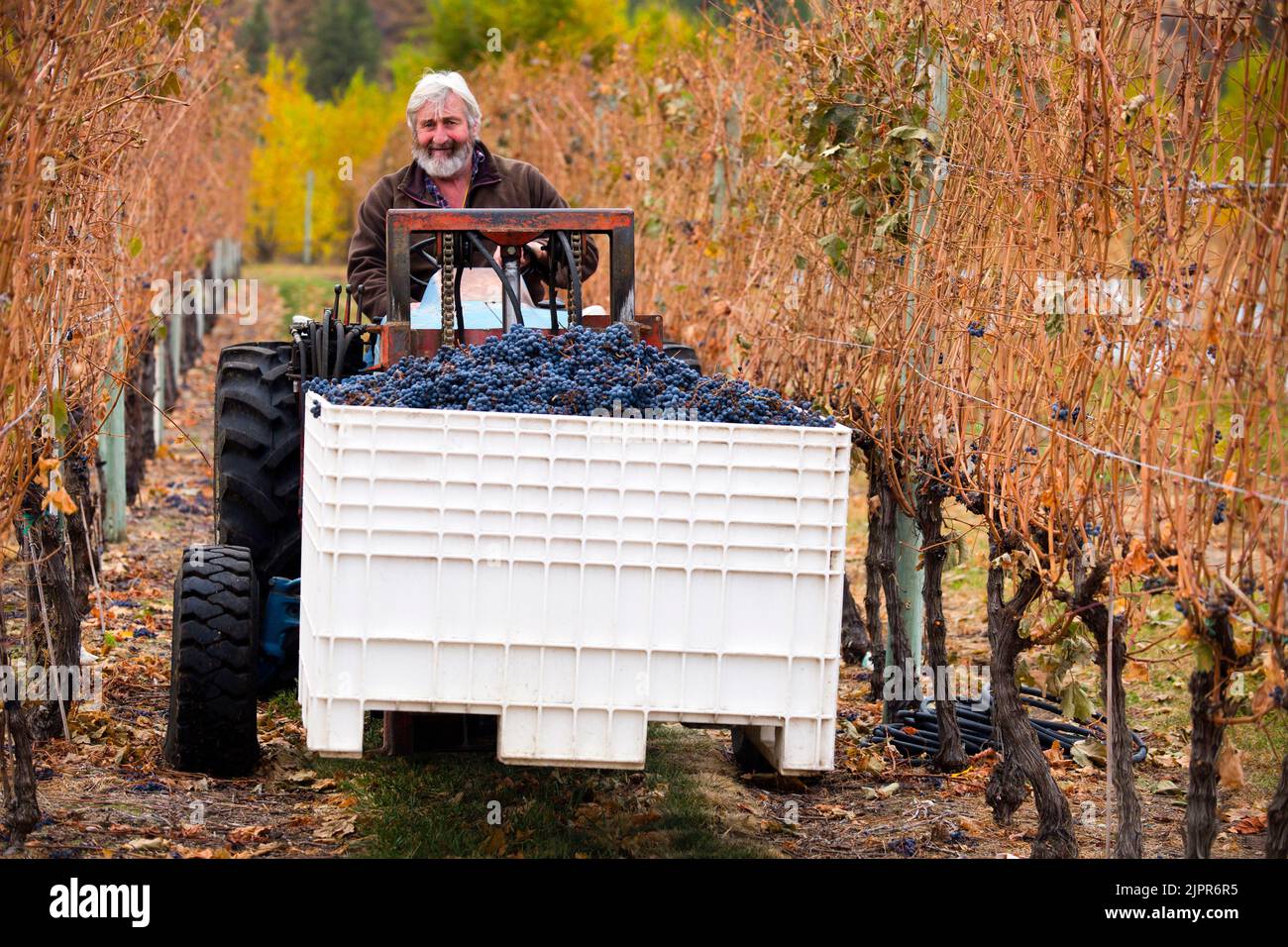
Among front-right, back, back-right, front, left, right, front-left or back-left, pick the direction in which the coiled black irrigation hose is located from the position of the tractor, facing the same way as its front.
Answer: left

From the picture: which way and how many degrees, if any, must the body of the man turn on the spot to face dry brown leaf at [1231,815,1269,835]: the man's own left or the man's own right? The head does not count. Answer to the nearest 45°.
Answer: approximately 45° to the man's own left

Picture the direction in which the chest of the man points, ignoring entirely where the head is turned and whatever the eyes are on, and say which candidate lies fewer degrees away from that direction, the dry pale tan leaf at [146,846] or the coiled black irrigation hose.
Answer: the dry pale tan leaf

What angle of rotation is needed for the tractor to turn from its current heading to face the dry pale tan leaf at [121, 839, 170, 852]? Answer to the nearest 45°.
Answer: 0° — it already faces it

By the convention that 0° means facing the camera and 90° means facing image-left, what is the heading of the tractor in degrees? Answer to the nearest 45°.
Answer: approximately 0°

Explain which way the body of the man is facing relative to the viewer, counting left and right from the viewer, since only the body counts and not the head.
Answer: facing the viewer

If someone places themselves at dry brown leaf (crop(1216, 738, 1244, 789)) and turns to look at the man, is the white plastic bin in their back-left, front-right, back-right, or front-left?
front-left

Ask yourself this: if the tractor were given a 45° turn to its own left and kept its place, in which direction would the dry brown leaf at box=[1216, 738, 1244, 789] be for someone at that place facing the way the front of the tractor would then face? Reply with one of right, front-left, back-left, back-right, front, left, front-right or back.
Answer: front

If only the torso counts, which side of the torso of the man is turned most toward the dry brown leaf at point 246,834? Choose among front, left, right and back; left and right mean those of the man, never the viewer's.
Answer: front
